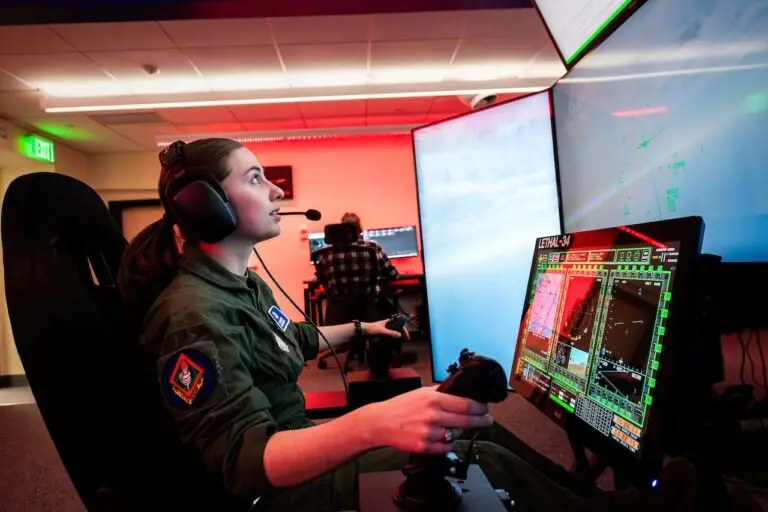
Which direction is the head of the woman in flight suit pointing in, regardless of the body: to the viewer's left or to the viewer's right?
to the viewer's right

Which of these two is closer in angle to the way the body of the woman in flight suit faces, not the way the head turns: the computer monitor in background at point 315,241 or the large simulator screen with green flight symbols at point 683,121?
the large simulator screen with green flight symbols

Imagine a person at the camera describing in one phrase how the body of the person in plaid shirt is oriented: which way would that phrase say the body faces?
away from the camera

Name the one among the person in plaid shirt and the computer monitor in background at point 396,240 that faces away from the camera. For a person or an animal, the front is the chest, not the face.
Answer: the person in plaid shirt

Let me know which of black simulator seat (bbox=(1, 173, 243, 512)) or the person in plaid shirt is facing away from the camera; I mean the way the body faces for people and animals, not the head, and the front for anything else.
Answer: the person in plaid shirt

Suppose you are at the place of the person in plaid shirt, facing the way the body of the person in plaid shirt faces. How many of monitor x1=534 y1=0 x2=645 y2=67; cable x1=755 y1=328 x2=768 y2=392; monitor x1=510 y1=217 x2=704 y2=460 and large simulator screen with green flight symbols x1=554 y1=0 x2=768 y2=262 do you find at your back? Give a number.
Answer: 4

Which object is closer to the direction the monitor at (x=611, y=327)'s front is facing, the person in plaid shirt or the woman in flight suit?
the woman in flight suit

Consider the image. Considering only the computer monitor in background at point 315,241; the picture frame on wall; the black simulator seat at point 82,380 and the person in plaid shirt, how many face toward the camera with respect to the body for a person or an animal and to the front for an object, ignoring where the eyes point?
2

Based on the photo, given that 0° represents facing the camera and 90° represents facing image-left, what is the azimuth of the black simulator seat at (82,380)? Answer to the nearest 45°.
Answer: approximately 270°

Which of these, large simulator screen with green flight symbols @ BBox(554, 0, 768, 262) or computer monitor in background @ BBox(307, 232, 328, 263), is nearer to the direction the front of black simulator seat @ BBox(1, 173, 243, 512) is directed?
the large simulator screen with green flight symbols

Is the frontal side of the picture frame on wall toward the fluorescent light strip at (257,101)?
yes
